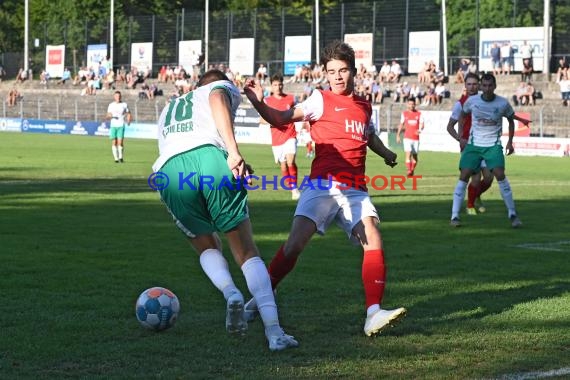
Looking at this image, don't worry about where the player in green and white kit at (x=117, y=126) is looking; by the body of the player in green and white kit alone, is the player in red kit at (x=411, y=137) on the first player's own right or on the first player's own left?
on the first player's own left

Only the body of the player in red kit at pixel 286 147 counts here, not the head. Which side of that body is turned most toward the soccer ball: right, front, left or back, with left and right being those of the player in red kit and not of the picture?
front

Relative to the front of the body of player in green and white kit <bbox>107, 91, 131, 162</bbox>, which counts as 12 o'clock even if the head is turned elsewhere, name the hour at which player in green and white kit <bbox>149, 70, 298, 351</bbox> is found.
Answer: player in green and white kit <bbox>149, 70, 298, 351</bbox> is roughly at 12 o'clock from player in green and white kit <bbox>107, 91, 131, 162</bbox>.

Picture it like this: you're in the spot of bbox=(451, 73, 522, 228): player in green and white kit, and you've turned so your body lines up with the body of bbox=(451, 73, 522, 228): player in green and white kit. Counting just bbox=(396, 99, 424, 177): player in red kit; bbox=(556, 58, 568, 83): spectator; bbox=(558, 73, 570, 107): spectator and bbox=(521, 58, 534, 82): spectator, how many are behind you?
4

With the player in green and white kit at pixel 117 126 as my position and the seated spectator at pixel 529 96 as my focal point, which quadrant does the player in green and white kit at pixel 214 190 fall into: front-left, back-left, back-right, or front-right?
back-right

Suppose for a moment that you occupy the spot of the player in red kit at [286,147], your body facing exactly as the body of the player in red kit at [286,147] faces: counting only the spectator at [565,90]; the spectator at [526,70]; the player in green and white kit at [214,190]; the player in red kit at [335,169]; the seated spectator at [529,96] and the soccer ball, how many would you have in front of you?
3

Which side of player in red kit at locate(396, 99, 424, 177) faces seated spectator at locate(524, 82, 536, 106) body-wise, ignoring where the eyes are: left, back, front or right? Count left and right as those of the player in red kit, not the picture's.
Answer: back

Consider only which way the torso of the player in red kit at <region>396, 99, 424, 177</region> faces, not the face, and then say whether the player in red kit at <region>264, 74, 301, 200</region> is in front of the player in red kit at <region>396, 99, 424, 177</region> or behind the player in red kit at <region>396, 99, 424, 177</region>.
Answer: in front

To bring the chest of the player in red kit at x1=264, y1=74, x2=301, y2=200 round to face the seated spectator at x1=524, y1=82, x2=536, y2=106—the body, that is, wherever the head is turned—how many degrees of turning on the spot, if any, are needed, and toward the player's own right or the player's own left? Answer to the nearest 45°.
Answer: approximately 180°

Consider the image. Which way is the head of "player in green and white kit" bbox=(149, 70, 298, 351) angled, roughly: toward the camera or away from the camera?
away from the camera
